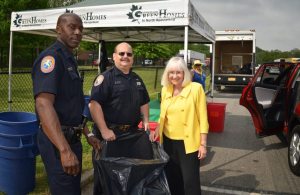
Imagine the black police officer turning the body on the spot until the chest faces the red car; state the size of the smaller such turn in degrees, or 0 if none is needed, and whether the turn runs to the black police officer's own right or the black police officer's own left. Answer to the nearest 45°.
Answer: approximately 90° to the black police officer's own left

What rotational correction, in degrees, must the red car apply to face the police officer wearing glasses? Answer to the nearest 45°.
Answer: approximately 135° to its left

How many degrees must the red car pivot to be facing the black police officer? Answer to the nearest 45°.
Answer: approximately 135° to its left

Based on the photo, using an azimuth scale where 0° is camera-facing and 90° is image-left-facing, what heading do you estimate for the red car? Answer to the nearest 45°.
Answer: approximately 135°

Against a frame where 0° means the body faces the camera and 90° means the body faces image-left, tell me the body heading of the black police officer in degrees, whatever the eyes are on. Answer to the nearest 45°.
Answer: approximately 315°

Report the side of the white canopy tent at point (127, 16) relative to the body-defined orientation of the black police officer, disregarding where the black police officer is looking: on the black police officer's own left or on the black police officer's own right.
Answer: on the black police officer's own left

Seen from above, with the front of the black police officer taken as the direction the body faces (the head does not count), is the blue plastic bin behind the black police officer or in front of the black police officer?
behind

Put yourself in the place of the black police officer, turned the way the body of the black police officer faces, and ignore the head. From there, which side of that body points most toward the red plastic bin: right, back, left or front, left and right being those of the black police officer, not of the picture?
left

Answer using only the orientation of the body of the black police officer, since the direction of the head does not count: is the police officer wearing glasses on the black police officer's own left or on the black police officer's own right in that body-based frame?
on the black police officer's own left

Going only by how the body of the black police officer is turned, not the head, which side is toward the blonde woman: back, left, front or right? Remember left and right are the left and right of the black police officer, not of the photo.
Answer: front
